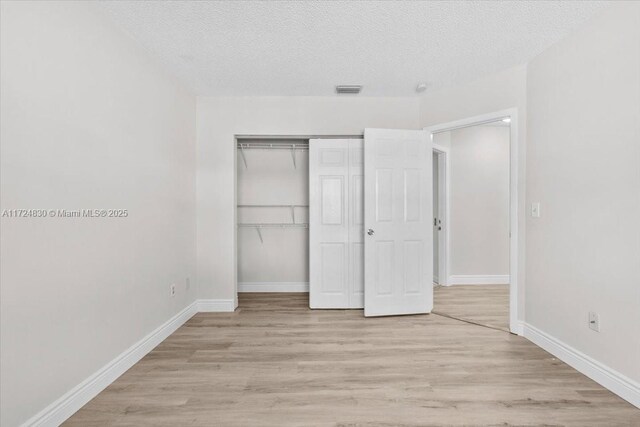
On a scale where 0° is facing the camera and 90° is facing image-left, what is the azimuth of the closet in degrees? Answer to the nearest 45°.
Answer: approximately 0°

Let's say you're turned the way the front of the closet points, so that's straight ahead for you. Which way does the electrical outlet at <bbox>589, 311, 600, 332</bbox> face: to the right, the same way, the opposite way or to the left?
to the right

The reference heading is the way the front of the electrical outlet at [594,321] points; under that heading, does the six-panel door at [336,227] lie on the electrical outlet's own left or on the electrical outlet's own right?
on the electrical outlet's own right

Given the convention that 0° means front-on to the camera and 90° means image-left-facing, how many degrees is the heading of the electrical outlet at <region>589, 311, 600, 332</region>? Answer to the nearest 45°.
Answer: approximately 45°

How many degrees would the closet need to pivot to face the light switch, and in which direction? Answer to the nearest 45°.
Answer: approximately 45° to its left
